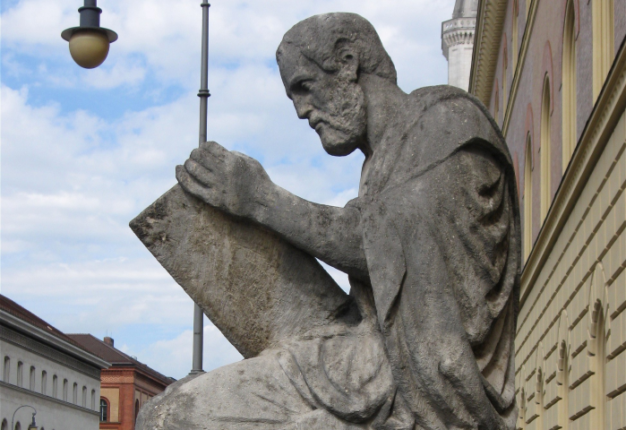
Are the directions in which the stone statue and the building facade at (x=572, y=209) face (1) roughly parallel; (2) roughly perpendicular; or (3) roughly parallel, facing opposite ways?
roughly parallel

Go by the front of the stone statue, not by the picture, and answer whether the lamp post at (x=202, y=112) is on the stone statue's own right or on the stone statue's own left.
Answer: on the stone statue's own right

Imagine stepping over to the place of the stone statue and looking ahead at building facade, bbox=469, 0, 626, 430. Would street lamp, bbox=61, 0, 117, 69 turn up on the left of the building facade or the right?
left

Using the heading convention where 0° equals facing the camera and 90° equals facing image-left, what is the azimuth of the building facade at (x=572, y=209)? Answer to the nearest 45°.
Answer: approximately 90°

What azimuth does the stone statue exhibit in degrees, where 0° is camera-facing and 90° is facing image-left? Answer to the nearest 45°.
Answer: approximately 90°

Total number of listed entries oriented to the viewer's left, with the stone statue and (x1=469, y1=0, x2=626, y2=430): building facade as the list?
2

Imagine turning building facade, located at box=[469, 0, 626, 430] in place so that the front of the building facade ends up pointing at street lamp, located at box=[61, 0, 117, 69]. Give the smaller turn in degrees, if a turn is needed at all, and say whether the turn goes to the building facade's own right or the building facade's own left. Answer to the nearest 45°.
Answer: approximately 45° to the building facade's own left

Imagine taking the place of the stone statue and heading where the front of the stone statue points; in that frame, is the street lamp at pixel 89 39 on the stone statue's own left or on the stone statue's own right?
on the stone statue's own right
